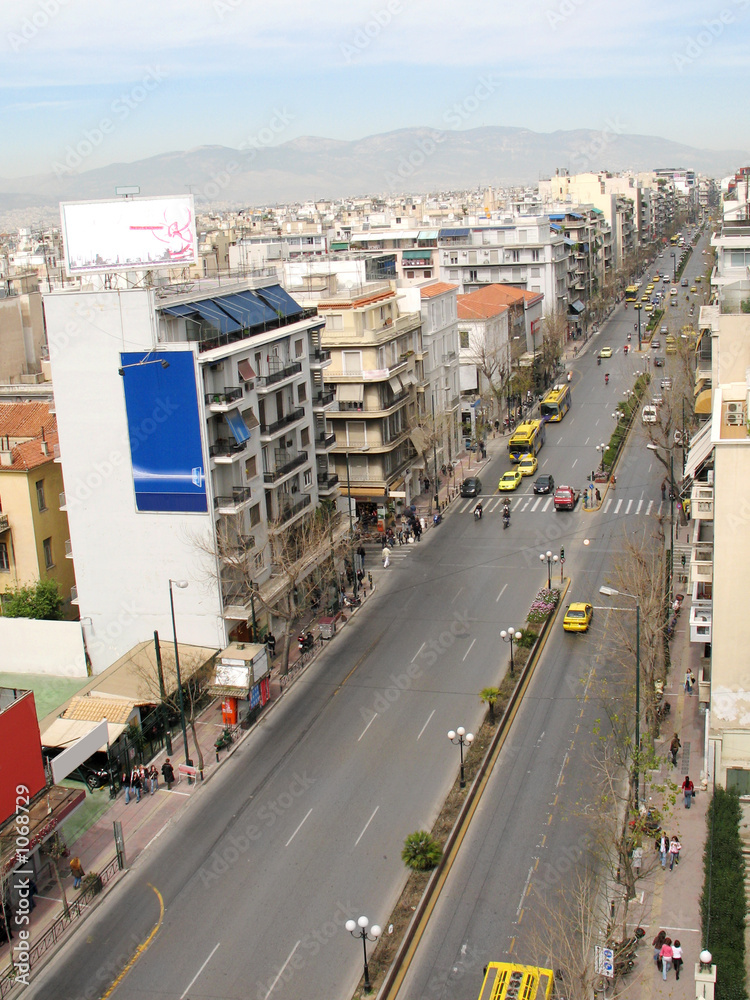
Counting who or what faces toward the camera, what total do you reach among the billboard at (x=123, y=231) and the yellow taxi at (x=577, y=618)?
1

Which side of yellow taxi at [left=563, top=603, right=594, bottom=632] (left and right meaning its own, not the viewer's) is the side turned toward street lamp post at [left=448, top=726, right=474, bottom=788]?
back

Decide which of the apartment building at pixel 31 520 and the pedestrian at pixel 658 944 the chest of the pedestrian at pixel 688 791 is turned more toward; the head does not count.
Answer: the apartment building

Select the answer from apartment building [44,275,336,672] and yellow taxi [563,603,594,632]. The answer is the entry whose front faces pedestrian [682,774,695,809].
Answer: the apartment building

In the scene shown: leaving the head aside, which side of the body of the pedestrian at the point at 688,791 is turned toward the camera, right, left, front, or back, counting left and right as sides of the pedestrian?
back

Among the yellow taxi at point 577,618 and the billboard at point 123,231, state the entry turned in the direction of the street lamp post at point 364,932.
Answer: the billboard

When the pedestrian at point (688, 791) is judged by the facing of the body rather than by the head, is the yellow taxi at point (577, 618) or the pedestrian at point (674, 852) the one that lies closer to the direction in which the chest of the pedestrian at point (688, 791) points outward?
the yellow taxi

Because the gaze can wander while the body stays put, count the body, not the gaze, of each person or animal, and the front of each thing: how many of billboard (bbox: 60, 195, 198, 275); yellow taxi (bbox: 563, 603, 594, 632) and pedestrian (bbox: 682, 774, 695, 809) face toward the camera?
1

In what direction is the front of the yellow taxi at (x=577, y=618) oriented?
away from the camera

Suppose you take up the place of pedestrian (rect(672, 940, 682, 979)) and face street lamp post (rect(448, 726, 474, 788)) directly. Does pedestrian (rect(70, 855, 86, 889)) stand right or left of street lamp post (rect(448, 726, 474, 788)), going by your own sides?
left

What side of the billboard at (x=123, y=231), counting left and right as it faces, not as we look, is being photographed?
front
